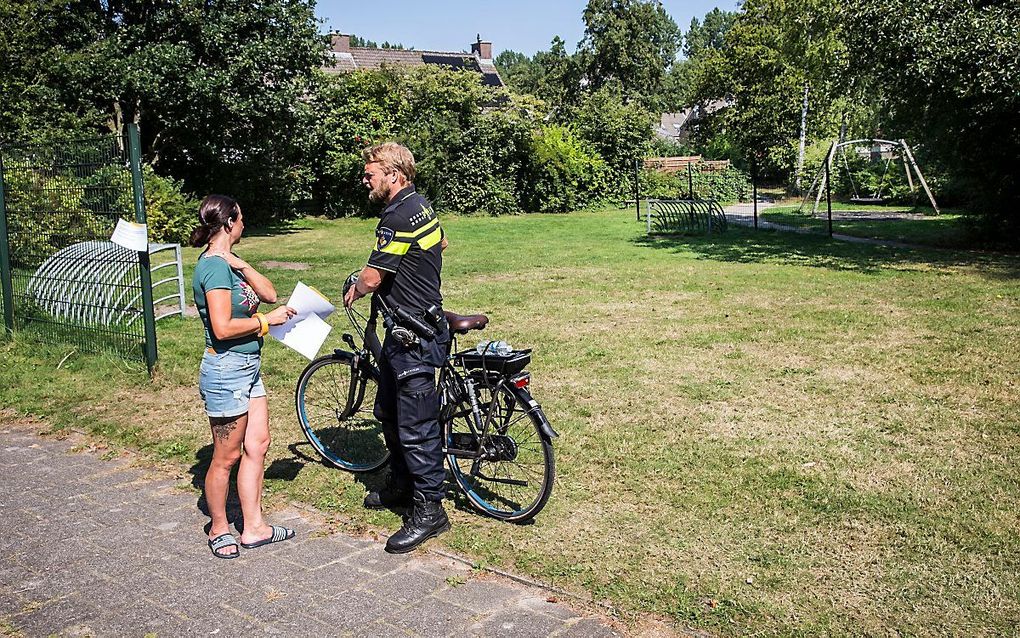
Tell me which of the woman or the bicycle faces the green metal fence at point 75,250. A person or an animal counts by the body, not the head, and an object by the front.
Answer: the bicycle

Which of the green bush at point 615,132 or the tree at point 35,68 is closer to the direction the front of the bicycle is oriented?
the tree

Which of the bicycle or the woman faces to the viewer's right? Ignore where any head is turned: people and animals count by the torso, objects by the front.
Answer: the woman

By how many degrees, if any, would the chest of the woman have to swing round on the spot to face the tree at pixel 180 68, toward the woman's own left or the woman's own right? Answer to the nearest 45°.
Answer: approximately 90° to the woman's own left

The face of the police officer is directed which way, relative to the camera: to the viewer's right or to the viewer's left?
to the viewer's left

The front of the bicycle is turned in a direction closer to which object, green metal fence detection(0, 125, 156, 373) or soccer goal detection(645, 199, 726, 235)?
the green metal fence

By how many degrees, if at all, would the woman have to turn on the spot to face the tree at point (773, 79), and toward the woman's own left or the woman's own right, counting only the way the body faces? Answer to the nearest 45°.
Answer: approximately 45° to the woman's own left

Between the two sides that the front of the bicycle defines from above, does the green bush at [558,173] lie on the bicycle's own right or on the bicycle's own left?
on the bicycle's own right

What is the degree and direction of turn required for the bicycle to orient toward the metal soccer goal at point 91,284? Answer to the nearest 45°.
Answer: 0° — it already faces it

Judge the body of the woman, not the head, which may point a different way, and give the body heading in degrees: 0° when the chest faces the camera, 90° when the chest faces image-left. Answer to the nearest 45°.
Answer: approximately 270°

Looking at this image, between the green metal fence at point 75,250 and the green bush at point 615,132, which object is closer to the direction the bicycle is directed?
the green metal fence

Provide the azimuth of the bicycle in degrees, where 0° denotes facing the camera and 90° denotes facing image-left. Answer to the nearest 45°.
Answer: approximately 135°

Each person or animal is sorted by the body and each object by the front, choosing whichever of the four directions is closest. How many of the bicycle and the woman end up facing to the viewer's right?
1

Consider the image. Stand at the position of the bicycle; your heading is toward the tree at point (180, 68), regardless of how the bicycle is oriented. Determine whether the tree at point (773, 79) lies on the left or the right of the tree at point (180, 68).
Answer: right

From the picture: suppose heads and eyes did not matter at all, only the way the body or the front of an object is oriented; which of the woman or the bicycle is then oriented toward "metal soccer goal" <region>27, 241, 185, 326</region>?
the bicycle
